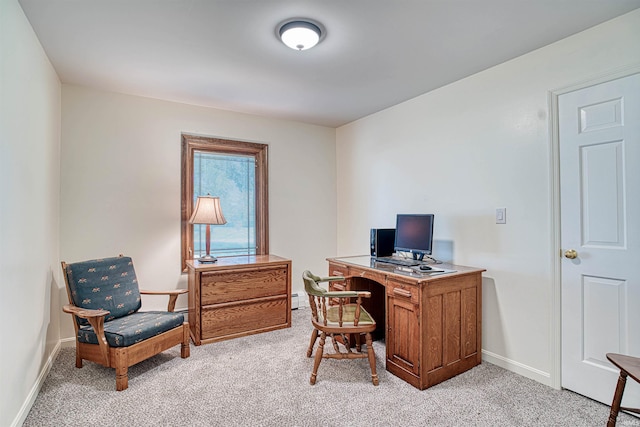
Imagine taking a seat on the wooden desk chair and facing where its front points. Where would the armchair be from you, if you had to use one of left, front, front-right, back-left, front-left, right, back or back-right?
back

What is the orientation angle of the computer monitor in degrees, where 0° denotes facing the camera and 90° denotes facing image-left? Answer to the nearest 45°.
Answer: approximately 45°

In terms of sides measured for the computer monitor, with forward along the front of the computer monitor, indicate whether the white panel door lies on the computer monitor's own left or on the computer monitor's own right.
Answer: on the computer monitor's own left

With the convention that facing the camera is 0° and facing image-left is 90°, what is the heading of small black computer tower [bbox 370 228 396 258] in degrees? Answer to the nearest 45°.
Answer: approximately 45°

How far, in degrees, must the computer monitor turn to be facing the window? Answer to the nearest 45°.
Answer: approximately 45° to its right
